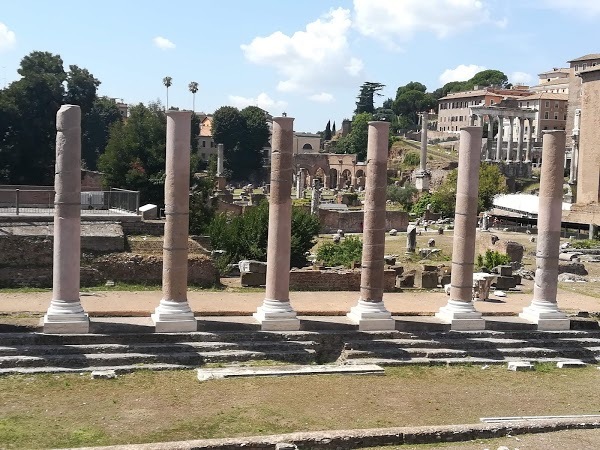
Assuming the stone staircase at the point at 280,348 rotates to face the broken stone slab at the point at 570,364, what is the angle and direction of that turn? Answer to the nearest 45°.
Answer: approximately 90° to its left

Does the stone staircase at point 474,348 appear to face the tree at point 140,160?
no

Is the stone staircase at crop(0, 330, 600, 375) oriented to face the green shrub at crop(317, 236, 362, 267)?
no

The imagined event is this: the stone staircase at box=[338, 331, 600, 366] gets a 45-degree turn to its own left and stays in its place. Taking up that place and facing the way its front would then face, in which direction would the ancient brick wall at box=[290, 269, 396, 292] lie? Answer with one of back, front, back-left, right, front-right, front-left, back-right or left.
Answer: back

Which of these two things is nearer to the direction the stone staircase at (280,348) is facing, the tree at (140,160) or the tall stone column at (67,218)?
the tall stone column

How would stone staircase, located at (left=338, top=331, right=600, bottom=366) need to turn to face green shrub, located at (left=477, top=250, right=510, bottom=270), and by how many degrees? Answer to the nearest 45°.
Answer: approximately 180°

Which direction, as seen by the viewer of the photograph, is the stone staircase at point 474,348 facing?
facing the viewer

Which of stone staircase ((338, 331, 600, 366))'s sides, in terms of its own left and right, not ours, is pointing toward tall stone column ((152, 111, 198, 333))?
right

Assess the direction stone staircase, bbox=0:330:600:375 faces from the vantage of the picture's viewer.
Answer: facing the viewer

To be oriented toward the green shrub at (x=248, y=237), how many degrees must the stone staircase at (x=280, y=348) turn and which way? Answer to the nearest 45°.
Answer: approximately 180°

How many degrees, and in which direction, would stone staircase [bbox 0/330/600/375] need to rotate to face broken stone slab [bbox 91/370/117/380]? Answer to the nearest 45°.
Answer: approximately 45° to its right

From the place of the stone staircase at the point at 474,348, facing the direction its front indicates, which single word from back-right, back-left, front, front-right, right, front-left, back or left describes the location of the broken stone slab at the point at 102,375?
front-right

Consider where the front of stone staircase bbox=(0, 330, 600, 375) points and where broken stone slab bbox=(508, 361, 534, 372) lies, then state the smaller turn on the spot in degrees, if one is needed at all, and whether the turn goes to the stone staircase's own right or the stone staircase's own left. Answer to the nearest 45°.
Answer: approximately 90° to the stone staircase's own left

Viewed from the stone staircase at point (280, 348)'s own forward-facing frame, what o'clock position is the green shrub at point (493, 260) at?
The green shrub is roughly at 7 o'clock from the stone staircase.

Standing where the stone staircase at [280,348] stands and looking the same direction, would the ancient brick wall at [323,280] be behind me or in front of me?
behind
